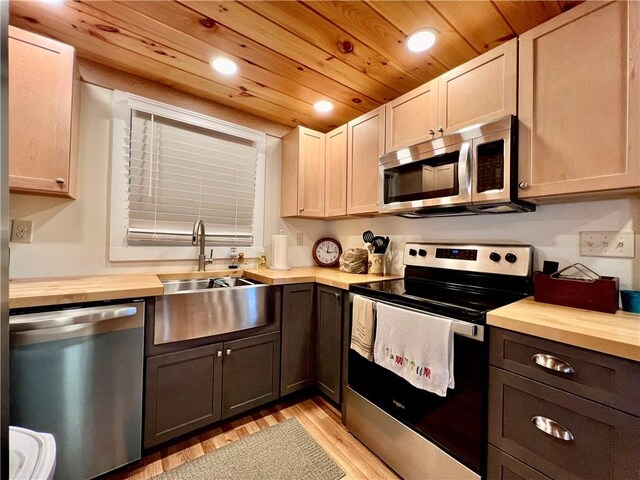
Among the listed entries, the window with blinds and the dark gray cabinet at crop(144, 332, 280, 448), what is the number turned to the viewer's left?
0

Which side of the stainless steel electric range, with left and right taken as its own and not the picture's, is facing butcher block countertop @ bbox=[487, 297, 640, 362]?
left

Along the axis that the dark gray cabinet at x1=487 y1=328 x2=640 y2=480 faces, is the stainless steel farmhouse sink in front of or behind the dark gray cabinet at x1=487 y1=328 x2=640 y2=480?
in front

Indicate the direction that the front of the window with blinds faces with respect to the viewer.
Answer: facing the viewer and to the right of the viewer

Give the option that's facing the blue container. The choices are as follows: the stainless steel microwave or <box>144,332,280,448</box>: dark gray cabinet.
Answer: the dark gray cabinet

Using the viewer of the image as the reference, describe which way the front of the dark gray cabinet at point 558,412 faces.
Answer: facing the viewer and to the left of the viewer

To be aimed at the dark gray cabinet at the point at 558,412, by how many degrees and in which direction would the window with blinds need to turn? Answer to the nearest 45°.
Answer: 0° — it already faces it

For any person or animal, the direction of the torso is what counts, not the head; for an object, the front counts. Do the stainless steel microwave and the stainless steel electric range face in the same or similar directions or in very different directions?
same or similar directions

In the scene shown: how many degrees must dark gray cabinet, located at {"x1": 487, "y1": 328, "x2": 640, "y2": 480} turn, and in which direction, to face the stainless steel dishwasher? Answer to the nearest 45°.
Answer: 0° — it already faces it

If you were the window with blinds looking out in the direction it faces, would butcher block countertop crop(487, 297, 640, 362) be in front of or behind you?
in front

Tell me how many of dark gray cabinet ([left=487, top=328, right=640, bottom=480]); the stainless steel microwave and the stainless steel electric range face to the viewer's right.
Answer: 0
